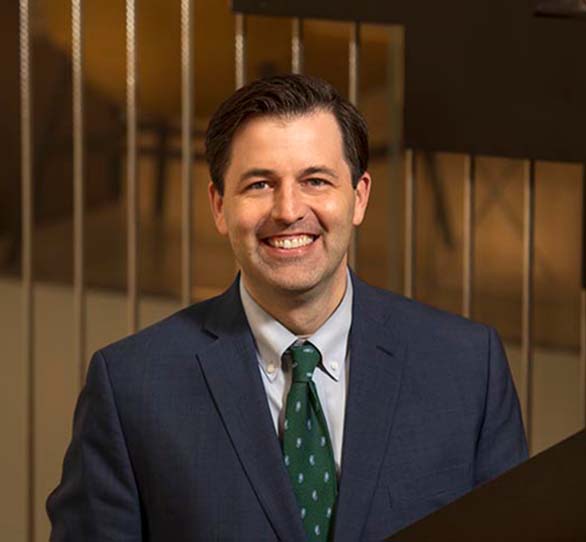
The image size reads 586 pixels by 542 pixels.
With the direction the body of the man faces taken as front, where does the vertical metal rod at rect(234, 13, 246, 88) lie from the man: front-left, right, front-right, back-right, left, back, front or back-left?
back

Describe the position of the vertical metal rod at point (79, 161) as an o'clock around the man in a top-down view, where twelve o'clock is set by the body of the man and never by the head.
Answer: The vertical metal rod is roughly at 5 o'clock from the man.

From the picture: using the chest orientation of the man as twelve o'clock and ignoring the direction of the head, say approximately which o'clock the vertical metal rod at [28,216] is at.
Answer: The vertical metal rod is roughly at 5 o'clock from the man.

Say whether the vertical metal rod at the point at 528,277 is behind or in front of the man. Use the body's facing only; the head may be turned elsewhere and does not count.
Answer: behind

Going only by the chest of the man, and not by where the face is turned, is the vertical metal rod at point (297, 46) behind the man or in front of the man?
behind

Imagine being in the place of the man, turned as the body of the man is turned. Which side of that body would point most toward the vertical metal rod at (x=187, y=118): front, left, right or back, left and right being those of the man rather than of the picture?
back

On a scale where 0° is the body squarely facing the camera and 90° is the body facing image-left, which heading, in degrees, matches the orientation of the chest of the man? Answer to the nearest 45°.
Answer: approximately 0°

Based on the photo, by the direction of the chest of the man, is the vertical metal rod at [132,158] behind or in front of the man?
behind

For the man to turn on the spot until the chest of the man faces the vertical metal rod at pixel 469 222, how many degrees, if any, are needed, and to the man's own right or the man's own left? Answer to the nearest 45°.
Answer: approximately 135° to the man's own left
